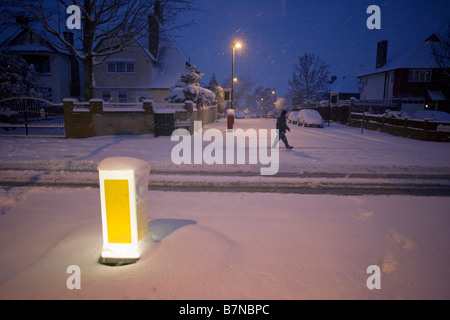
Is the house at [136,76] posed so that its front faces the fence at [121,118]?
yes

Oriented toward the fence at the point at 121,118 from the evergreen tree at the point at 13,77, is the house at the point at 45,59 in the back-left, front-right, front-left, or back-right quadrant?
back-left

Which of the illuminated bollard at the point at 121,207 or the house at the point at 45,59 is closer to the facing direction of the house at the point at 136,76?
the illuminated bollard

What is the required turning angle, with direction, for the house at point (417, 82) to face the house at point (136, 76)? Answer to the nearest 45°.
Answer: approximately 45° to its right

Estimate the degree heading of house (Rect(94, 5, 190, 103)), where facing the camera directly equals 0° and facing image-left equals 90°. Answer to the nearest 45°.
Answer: approximately 0°

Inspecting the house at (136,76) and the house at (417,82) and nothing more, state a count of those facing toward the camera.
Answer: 2
